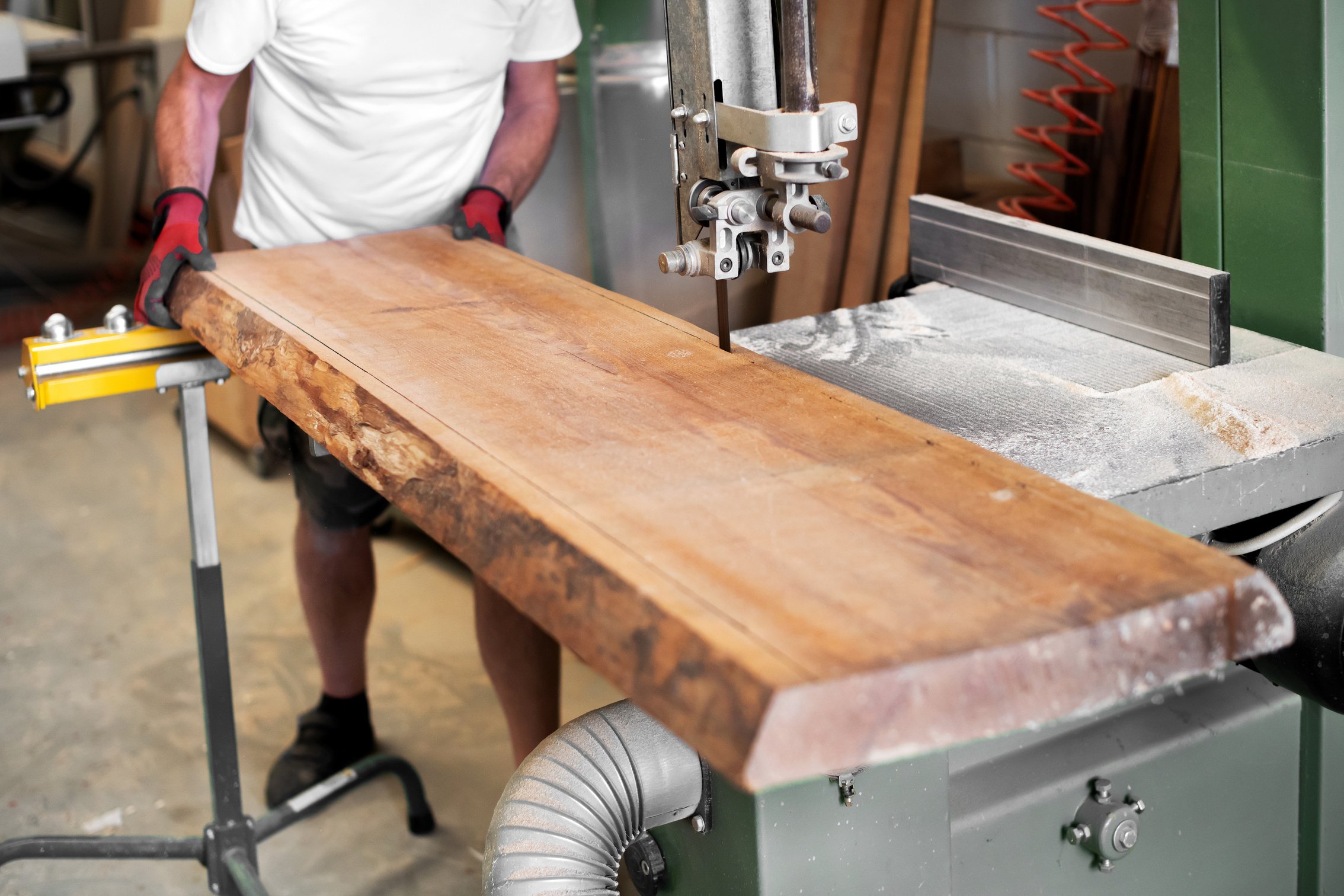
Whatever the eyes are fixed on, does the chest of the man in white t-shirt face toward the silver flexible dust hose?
yes

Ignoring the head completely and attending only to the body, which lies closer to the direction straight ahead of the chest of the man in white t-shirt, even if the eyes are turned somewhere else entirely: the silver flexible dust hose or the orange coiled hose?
the silver flexible dust hose

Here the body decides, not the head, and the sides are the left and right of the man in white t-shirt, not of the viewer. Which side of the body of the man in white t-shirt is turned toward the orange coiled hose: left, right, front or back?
left

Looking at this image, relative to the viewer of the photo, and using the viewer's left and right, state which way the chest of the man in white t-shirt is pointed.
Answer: facing the viewer
